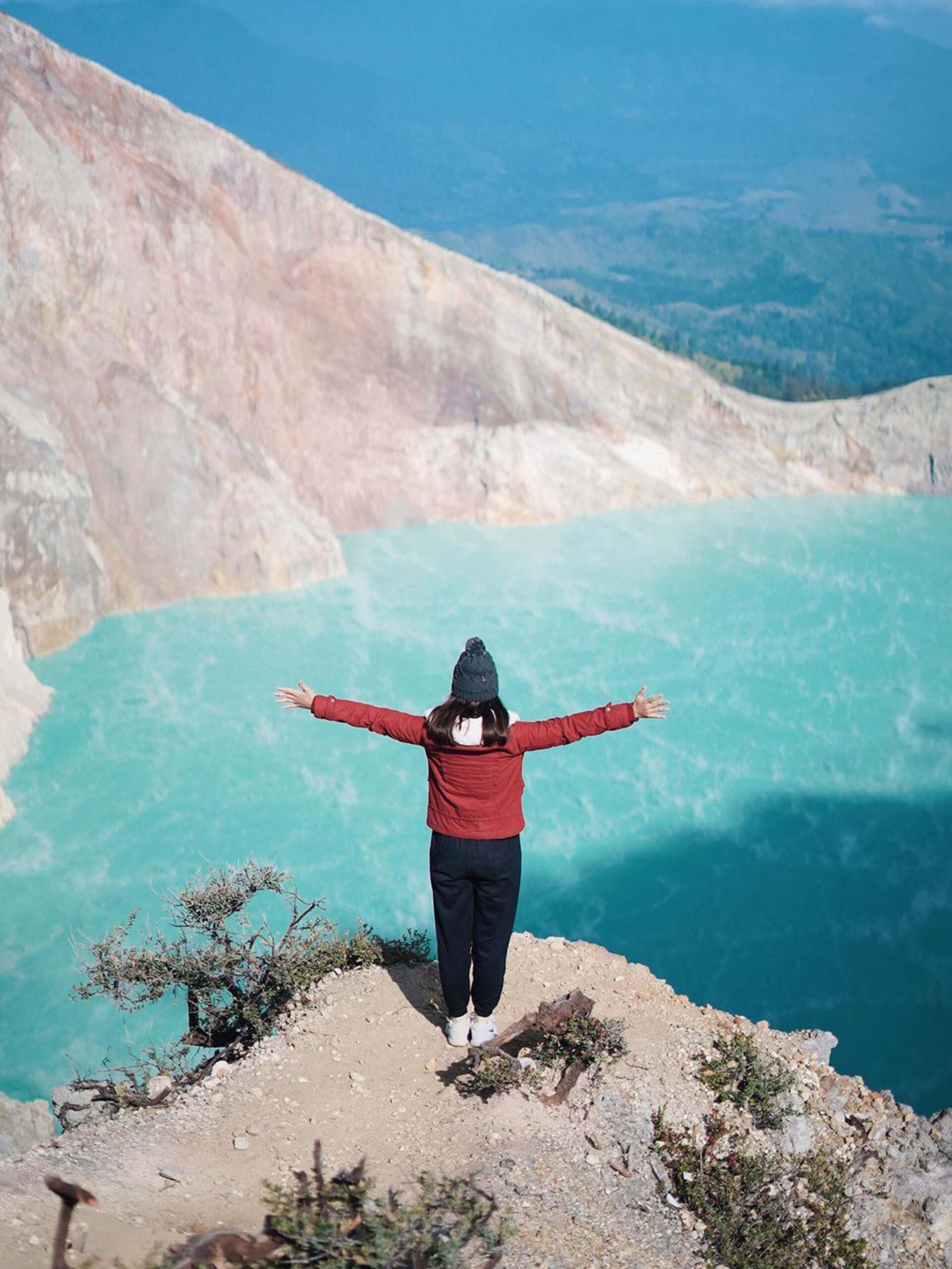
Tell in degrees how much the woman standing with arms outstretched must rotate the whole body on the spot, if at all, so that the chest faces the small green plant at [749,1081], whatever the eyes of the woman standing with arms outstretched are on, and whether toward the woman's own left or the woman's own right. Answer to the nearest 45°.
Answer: approximately 45° to the woman's own right

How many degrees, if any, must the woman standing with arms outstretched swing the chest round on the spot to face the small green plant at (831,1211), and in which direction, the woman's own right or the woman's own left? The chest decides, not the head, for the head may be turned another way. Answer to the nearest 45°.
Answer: approximately 90° to the woman's own right

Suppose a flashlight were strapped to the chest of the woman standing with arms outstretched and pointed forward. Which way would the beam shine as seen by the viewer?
away from the camera

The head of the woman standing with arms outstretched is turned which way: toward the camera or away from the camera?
away from the camera
